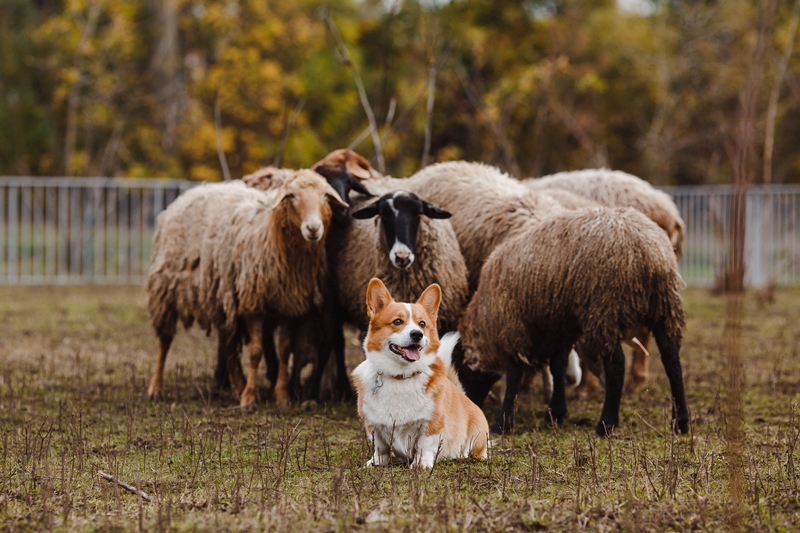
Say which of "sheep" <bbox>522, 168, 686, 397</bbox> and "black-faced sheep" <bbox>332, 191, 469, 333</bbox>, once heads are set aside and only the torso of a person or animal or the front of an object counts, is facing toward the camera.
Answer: the black-faced sheep

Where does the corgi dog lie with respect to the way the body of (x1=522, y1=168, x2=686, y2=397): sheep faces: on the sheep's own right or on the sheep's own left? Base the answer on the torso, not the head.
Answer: on the sheep's own left

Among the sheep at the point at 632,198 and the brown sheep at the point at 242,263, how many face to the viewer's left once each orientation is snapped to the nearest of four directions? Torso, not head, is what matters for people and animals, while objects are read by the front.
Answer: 1

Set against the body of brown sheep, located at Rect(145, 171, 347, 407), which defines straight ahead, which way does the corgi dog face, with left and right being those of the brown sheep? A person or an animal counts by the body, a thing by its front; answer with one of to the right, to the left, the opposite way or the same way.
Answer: to the right

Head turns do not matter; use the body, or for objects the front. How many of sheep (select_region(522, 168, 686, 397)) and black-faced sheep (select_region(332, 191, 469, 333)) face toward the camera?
1

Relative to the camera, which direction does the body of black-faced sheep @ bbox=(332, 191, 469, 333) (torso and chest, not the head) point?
toward the camera

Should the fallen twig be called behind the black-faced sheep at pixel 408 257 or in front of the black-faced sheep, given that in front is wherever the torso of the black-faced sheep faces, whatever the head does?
in front

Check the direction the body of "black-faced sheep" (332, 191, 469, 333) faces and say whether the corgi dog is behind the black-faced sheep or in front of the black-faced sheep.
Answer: in front

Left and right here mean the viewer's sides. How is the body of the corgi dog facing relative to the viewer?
facing the viewer and to the left of the viewer

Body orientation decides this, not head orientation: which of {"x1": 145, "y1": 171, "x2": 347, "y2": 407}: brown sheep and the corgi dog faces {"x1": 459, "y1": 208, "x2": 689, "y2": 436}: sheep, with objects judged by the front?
the brown sheep

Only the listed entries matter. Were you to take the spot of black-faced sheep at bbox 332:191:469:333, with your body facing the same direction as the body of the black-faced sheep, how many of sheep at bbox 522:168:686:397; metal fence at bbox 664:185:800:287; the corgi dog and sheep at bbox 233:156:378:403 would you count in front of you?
1

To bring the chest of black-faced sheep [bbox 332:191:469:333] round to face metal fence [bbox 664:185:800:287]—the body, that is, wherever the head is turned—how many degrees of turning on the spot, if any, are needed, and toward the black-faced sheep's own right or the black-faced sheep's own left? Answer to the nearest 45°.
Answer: approximately 135° to the black-faced sheep's own left

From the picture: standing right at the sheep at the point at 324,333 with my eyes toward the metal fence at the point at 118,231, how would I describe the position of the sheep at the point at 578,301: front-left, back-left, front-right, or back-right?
back-right
